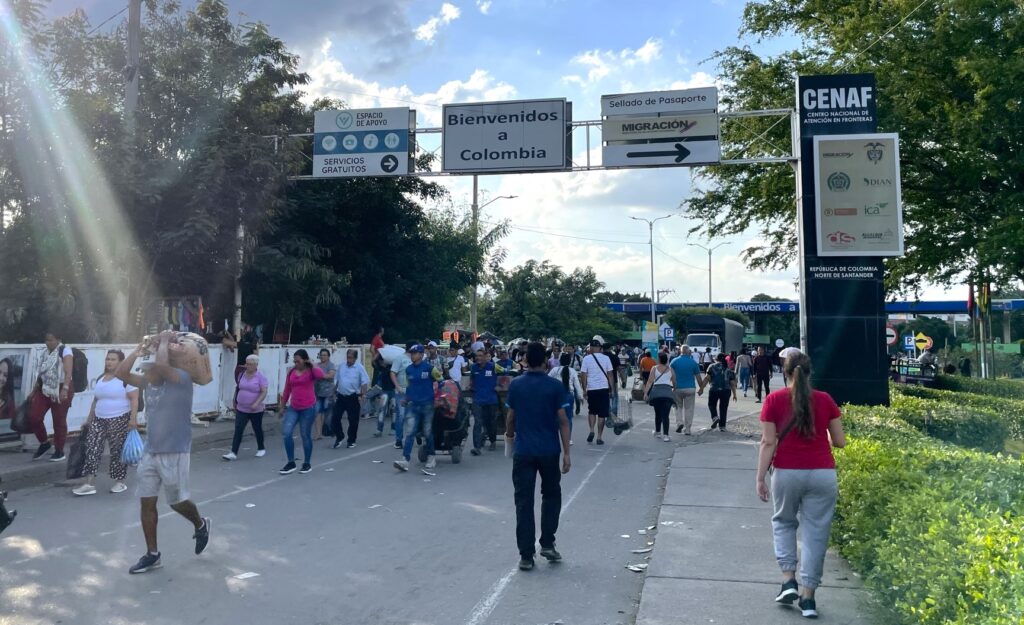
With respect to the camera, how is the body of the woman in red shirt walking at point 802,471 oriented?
away from the camera

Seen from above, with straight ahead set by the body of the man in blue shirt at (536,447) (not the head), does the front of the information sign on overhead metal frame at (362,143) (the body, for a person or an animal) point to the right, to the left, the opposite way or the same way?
the opposite way

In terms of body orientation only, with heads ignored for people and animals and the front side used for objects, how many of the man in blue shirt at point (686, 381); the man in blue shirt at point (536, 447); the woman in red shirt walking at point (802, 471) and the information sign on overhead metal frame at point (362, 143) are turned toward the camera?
1

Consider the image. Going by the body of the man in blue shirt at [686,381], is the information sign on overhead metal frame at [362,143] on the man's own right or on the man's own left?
on the man's own left

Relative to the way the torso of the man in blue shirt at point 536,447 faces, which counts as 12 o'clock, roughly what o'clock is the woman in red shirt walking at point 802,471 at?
The woman in red shirt walking is roughly at 4 o'clock from the man in blue shirt.

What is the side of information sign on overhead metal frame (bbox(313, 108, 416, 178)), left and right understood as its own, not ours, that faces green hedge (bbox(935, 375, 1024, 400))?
left

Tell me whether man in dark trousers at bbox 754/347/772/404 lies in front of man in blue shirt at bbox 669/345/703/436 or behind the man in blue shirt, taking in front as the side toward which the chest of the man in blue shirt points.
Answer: in front

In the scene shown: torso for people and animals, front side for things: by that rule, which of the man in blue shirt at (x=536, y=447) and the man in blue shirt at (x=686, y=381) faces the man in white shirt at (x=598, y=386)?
the man in blue shirt at (x=536, y=447)

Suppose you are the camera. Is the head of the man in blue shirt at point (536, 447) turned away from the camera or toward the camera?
away from the camera

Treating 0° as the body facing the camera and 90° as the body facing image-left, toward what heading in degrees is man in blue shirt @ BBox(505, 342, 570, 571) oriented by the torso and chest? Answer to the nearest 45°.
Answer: approximately 180°

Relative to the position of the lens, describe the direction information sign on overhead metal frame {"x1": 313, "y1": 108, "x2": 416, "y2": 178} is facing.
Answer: facing the viewer

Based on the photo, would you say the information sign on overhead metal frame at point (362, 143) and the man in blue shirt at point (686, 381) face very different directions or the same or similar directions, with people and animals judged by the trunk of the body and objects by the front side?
very different directions

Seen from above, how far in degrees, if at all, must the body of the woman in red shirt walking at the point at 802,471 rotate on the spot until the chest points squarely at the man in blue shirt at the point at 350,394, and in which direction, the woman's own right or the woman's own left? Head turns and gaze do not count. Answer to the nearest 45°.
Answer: approximately 45° to the woman's own left

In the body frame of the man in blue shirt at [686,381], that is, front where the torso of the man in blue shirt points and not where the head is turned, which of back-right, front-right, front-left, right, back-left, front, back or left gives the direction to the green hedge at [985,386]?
front-right

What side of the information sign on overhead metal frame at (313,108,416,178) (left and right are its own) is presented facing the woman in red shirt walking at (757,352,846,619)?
front

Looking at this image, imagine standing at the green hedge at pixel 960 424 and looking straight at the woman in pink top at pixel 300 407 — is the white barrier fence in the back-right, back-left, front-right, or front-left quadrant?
front-right

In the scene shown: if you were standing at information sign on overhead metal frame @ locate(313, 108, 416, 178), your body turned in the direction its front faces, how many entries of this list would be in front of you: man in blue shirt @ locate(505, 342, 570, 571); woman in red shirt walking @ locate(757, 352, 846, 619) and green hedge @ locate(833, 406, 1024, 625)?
3

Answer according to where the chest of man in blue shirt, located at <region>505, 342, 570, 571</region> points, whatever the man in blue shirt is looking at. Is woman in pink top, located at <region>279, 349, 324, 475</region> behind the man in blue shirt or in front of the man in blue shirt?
in front

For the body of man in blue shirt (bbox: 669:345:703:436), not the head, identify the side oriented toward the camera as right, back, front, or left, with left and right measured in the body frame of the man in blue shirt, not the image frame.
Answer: back
